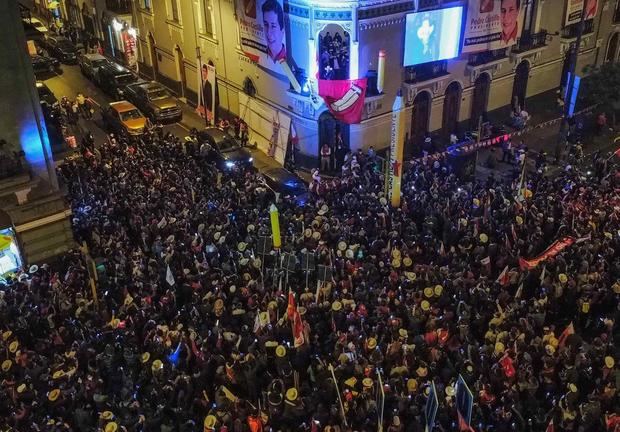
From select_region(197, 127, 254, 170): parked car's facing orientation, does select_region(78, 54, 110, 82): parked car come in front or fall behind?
behind

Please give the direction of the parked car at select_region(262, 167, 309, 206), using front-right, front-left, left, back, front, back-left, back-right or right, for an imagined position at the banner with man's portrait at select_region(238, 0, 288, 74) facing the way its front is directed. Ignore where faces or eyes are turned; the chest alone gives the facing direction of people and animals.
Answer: front-left

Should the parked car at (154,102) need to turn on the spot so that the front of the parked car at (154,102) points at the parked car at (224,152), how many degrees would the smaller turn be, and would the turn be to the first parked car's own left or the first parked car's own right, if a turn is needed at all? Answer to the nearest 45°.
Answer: approximately 45° to the first parked car's own right

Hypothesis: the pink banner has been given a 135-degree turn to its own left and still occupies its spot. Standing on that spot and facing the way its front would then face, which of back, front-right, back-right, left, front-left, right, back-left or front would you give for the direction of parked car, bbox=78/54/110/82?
left

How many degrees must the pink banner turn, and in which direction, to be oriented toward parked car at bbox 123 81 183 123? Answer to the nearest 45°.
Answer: approximately 135° to its right

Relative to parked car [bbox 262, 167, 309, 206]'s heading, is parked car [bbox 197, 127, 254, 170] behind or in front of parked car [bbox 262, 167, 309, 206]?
behind

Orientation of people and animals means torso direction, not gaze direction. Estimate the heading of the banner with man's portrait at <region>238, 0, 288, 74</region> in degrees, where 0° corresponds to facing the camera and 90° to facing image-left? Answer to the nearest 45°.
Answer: approximately 45°

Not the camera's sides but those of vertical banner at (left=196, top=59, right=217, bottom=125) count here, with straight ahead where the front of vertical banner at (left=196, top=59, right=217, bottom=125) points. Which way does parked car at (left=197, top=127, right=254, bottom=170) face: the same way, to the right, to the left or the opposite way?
to the left

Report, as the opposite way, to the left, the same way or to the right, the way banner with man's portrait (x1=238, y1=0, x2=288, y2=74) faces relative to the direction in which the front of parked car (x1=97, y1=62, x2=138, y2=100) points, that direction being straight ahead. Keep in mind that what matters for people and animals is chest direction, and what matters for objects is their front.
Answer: to the right
